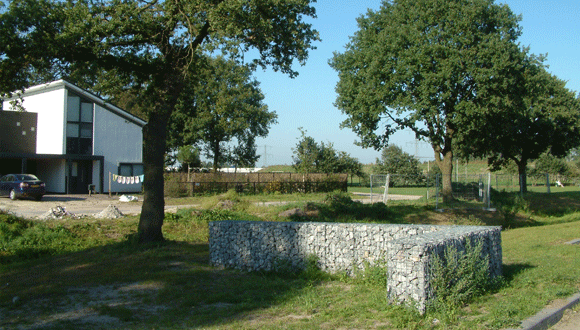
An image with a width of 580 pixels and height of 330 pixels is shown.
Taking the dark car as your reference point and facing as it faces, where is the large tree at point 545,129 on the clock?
The large tree is roughly at 5 o'clock from the dark car.

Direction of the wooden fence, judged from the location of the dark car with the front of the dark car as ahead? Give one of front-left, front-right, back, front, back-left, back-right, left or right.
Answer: back-right

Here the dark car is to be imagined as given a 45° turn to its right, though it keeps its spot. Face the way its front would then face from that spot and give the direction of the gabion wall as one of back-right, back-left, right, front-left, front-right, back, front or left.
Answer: back

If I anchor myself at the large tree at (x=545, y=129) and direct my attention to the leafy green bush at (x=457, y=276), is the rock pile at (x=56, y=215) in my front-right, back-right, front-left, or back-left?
front-right

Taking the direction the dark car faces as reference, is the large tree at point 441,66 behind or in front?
behind

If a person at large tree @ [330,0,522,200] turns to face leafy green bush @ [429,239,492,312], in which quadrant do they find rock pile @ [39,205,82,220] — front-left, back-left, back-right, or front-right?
front-right

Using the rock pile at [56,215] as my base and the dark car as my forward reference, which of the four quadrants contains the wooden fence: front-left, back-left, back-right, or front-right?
front-right

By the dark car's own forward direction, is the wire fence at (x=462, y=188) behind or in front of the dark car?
behind
